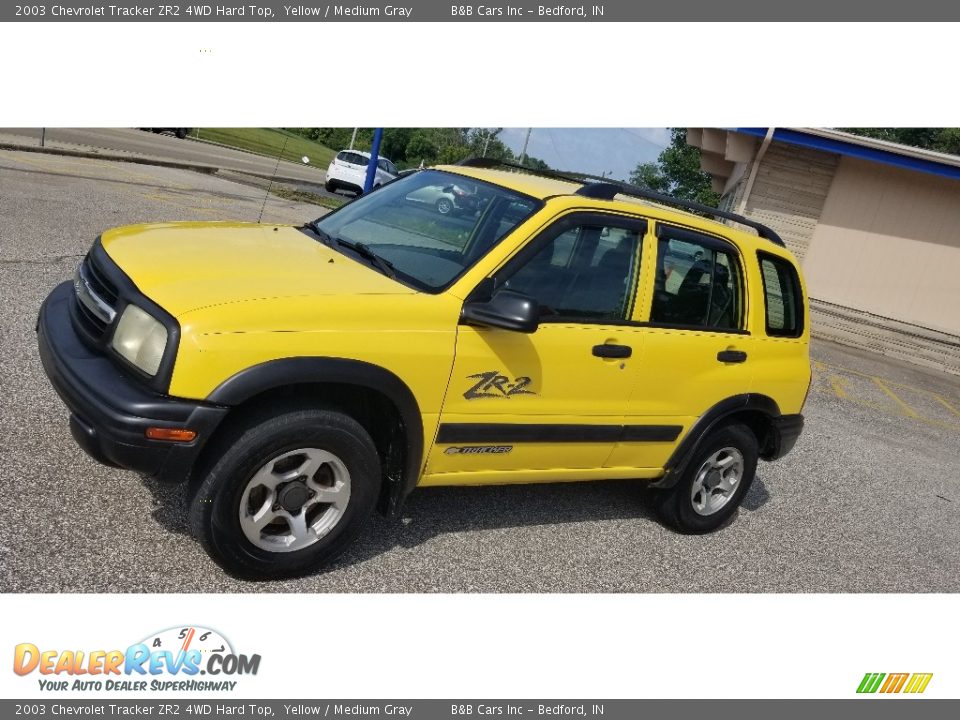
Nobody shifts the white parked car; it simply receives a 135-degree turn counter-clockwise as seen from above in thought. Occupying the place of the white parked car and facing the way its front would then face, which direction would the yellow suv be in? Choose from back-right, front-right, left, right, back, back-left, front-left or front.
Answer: left

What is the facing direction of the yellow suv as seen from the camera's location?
facing the viewer and to the left of the viewer

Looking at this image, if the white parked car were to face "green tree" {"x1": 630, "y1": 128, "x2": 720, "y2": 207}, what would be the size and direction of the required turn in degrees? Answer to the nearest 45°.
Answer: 0° — it already faces it

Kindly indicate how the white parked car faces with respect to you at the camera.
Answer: facing away from the viewer and to the right of the viewer

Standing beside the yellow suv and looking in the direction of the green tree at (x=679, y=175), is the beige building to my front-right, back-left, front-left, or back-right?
front-right

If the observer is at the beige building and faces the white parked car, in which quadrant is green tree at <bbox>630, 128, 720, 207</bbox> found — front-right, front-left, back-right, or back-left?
front-right

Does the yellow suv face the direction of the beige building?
no

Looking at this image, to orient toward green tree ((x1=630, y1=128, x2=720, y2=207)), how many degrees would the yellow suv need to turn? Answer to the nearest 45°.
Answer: approximately 135° to its right

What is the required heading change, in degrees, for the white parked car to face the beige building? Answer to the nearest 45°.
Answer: approximately 90° to its right
